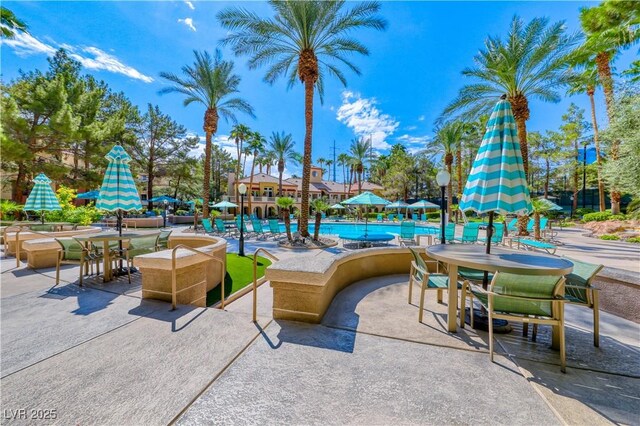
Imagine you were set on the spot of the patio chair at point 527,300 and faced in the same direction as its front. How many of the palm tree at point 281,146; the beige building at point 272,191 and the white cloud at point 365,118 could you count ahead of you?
3

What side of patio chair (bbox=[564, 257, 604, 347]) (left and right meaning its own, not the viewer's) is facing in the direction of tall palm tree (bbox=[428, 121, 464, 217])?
right

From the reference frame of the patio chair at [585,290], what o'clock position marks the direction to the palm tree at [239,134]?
The palm tree is roughly at 2 o'clock from the patio chair.

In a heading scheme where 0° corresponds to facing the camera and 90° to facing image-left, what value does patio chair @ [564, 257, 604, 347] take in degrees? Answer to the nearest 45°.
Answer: approximately 45°

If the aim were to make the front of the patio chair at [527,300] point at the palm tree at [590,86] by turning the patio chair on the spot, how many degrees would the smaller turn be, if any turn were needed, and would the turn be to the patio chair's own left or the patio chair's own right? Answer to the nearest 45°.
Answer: approximately 45° to the patio chair's own right

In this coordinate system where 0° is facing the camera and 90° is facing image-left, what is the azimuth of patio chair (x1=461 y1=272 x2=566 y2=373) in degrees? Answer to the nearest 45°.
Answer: approximately 135°

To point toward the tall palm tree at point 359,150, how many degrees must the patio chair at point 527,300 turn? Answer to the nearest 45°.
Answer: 0° — it already faces it

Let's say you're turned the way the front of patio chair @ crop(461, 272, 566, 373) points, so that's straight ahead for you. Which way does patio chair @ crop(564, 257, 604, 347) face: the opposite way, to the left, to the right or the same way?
to the left

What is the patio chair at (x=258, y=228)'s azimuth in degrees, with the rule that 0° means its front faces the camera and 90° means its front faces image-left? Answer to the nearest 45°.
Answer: approximately 315°

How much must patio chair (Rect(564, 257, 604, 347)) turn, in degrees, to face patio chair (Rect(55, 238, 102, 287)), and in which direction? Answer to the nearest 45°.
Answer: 0° — it already faces it

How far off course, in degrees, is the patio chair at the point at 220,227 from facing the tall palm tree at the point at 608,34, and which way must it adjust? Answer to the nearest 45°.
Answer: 0° — it already faces it
